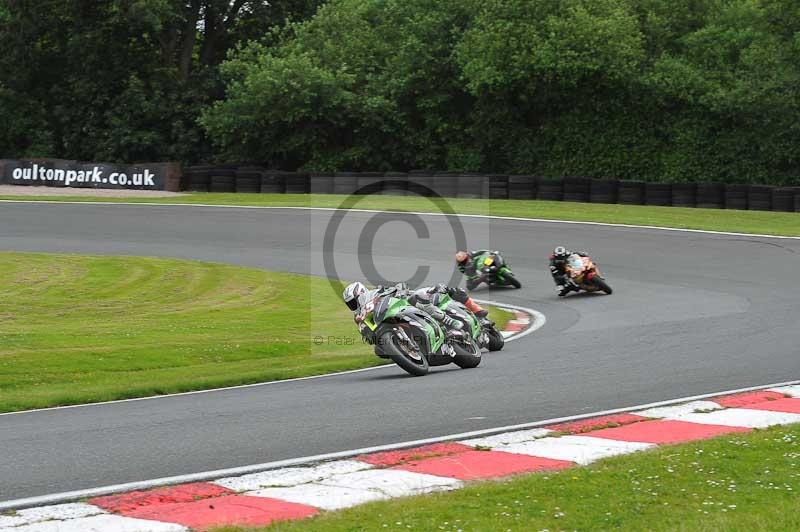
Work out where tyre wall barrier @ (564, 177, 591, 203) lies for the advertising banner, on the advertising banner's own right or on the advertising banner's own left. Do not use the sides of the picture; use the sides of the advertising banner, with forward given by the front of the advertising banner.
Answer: on the advertising banner's own left

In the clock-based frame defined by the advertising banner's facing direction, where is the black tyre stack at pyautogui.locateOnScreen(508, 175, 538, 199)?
The black tyre stack is roughly at 10 o'clock from the advertising banner.

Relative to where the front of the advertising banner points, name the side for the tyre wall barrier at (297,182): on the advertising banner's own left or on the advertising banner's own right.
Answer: on the advertising banner's own left

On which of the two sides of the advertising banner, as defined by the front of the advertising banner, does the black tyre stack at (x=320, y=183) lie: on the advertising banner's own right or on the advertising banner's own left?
on the advertising banner's own left

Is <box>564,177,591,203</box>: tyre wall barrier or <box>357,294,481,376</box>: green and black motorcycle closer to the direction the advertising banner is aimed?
the green and black motorcycle

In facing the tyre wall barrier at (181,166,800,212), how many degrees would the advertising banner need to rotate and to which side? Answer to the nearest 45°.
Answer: approximately 45° to its left

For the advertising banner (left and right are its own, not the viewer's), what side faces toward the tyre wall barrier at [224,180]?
left

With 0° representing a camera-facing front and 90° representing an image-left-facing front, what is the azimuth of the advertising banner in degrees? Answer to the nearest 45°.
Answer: approximately 0°

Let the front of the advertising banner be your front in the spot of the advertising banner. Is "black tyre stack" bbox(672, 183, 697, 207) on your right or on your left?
on your left

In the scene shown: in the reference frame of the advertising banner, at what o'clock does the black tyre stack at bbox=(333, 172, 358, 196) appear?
The black tyre stack is roughly at 10 o'clock from the advertising banner.

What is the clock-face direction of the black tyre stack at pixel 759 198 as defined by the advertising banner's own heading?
The black tyre stack is roughly at 10 o'clock from the advertising banner.

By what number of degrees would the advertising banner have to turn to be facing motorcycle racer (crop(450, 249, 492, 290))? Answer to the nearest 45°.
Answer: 0° — it already faces them

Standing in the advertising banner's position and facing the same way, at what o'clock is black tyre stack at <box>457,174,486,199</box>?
The black tyre stack is roughly at 10 o'clock from the advertising banner.

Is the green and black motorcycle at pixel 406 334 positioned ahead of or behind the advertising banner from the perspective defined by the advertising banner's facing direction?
ahead

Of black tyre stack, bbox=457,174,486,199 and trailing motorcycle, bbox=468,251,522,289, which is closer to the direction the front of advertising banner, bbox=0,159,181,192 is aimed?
the trailing motorcycle

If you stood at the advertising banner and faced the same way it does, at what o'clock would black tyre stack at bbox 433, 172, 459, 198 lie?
The black tyre stack is roughly at 10 o'clock from the advertising banner.

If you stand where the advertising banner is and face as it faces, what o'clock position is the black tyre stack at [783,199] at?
The black tyre stack is roughly at 10 o'clock from the advertising banner.

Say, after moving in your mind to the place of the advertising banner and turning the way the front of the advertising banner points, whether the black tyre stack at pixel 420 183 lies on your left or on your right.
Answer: on your left
